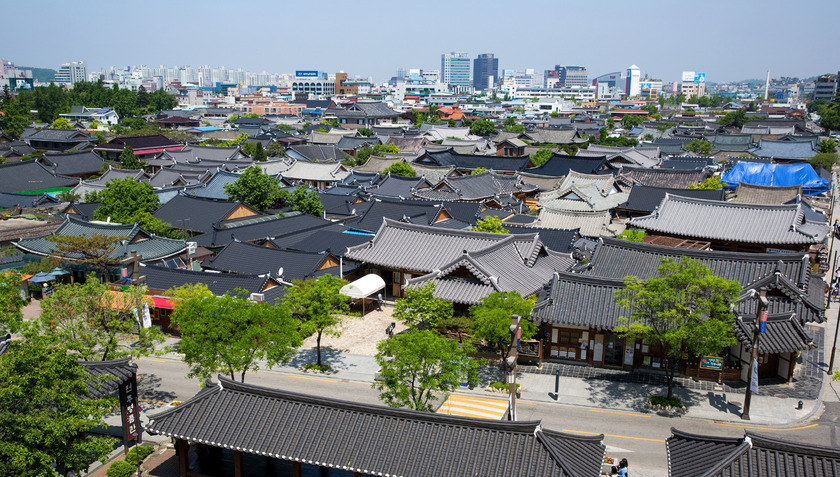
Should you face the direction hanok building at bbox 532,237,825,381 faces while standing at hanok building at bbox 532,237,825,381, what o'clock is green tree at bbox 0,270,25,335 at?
The green tree is roughly at 2 o'clock from the hanok building.

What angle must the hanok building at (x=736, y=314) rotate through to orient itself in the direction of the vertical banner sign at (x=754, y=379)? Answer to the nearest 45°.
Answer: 0° — it already faces it

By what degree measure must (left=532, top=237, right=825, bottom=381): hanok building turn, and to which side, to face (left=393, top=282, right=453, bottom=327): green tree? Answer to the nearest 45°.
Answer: approximately 45° to its right

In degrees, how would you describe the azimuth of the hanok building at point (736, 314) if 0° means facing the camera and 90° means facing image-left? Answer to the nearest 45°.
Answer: approximately 0°

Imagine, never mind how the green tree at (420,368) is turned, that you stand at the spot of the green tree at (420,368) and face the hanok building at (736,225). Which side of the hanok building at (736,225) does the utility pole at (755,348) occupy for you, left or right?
right

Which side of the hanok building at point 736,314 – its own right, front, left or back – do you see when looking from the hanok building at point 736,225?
back

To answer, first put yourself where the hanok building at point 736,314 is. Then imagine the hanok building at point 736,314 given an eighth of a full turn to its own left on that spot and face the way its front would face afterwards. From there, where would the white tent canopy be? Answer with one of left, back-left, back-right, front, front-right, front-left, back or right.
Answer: back-right

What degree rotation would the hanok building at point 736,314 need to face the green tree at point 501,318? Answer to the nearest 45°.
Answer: approximately 45° to its right

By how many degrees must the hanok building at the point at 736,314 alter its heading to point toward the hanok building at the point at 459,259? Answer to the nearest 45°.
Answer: approximately 90° to its right

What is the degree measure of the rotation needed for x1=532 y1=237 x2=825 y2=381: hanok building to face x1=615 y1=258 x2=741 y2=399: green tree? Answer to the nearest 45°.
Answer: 0° — it already faces it
